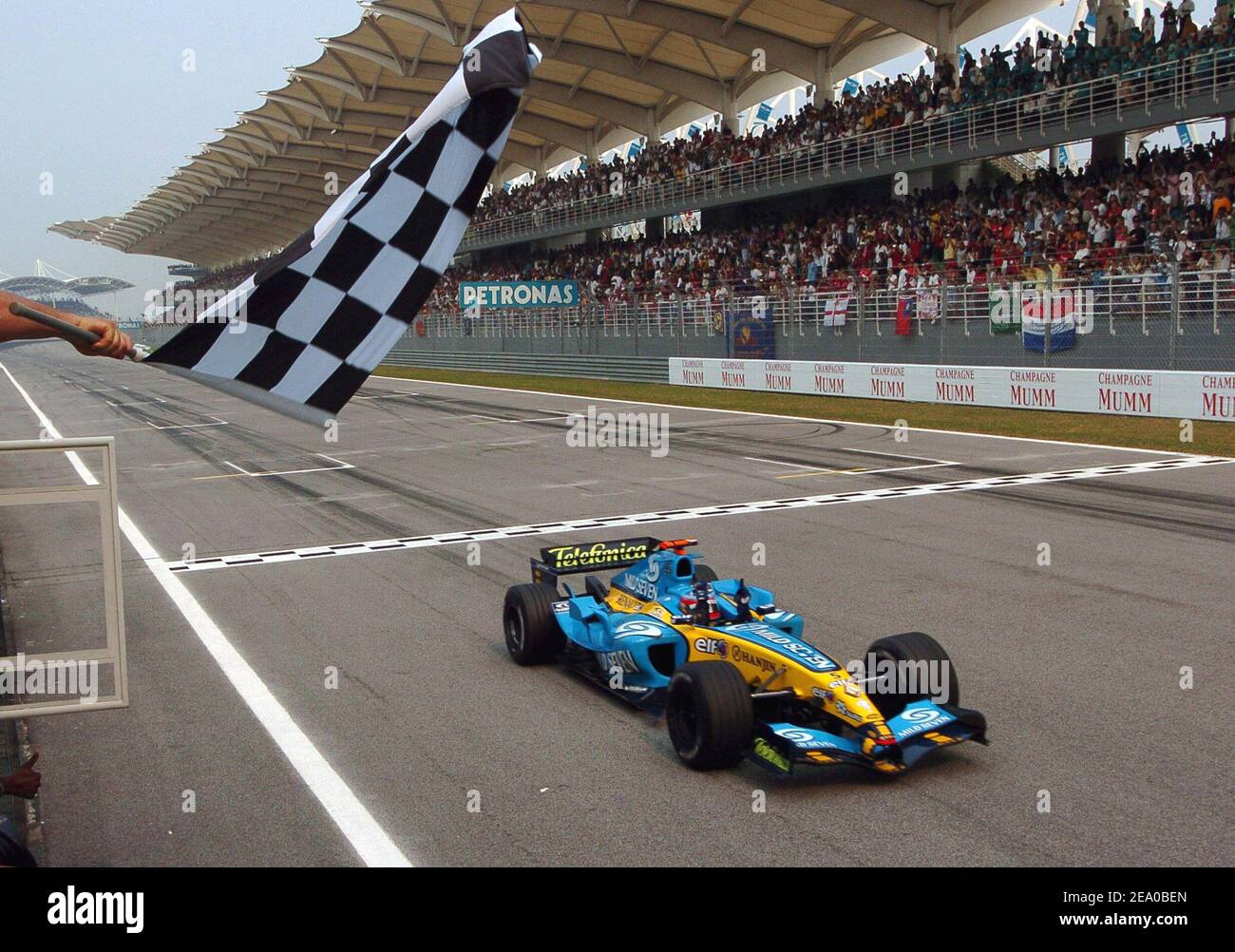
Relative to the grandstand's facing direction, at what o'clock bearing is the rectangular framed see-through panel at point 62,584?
The rectangular framed see-through panel is roughly at 11 o'clock from the grandstand.

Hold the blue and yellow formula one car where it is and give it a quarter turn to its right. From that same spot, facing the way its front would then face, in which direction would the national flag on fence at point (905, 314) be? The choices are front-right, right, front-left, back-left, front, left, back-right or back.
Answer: back-right

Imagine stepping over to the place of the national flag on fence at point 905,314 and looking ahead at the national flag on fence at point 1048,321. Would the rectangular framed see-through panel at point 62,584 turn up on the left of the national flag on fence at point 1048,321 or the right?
right

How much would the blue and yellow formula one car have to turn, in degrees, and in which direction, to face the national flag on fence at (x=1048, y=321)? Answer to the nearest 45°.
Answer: approximately 135° to its left

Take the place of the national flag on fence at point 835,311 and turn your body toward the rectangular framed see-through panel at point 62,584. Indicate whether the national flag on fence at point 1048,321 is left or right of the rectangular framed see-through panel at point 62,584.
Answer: left

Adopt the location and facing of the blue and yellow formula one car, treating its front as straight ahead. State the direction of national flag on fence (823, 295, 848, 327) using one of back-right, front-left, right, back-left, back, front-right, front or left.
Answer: back-left

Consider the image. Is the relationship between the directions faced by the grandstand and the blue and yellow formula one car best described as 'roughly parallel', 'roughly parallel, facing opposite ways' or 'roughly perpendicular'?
roughly perpendicular

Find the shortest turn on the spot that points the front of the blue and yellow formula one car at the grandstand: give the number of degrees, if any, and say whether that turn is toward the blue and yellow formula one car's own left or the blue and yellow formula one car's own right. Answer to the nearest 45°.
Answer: approximately 135° to the blue and yellow formula one car's own left

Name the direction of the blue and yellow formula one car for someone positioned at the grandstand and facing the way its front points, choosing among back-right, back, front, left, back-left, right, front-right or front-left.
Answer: front-left

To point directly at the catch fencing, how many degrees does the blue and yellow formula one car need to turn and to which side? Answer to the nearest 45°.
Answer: approximately 135° to its left

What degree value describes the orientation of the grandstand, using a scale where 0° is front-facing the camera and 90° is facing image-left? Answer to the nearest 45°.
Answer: approximately 45°
